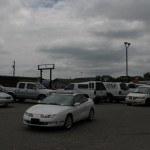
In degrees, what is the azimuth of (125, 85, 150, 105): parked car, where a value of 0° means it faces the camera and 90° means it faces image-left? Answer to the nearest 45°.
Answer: approximately 45°

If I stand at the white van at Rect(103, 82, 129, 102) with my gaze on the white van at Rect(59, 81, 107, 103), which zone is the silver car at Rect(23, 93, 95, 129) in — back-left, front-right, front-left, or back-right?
front-left

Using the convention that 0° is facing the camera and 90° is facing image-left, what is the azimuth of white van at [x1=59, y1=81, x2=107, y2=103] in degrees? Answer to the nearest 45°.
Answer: approximately 135°

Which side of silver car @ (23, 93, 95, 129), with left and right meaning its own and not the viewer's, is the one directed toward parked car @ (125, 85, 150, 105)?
back

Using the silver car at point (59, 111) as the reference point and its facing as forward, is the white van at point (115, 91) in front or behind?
behind

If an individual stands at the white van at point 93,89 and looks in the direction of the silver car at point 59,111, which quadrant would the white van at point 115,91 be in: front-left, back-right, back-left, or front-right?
back-left

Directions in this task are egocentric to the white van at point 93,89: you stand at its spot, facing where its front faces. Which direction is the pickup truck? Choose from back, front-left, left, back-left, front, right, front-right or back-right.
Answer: front-left

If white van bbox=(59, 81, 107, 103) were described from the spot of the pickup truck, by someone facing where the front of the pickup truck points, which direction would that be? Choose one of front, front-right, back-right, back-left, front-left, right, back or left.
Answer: front

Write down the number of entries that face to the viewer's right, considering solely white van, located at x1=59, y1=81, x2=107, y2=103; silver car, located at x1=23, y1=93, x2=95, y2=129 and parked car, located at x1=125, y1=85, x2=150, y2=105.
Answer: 0

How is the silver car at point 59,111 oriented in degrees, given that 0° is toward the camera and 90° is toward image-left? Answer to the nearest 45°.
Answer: approximately 45°

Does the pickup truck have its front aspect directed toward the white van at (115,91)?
yes

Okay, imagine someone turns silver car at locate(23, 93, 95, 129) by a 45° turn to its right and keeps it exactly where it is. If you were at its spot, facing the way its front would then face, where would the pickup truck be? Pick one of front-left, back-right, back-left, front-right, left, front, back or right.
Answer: right

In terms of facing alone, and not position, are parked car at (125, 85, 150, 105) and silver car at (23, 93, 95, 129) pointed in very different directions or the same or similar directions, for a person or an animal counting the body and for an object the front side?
same or similar directions
